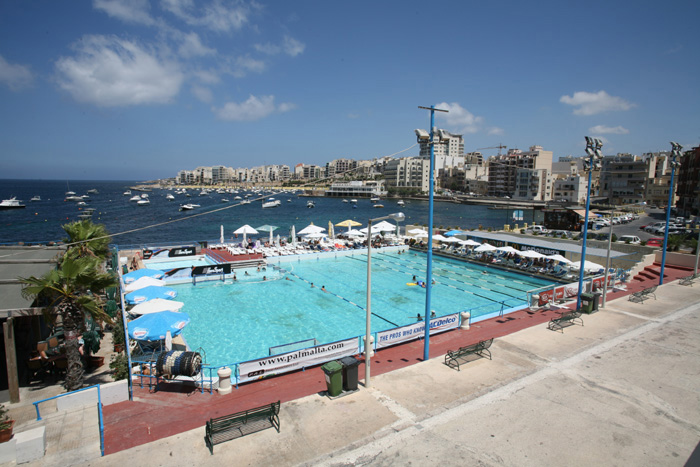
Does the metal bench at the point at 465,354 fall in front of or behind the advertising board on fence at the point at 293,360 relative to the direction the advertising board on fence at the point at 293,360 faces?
in front

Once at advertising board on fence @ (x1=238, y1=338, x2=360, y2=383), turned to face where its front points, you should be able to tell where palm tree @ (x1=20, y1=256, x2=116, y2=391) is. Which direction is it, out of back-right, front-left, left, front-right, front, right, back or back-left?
back-right

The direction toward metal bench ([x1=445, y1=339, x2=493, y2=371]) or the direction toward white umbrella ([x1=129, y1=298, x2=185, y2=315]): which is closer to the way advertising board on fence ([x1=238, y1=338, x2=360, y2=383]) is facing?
the metal bench

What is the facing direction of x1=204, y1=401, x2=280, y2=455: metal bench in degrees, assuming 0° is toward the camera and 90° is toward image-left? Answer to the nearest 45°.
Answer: approximately 315°

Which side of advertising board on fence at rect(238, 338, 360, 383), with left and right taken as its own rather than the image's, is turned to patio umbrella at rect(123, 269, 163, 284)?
back

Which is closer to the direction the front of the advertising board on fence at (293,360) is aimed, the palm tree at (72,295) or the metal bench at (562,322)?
the metal bench

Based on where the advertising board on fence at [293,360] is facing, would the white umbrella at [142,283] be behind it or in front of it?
behind

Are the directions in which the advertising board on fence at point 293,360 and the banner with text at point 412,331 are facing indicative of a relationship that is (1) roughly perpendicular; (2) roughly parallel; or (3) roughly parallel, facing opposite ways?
roughly parallel

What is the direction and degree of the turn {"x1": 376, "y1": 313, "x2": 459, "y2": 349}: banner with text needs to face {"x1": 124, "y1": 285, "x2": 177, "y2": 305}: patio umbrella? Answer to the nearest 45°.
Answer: approximately 135° to its right

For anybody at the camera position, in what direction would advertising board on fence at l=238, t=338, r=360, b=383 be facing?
facing the viewer and to the right of the viewer

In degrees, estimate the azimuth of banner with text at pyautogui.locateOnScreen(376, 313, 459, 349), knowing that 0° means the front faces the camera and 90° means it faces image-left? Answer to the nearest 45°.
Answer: approximately 315°

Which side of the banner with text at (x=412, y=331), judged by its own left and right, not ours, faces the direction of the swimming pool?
back

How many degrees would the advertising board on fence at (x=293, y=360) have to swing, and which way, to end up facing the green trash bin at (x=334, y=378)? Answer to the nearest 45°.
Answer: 0° — it already faces it
